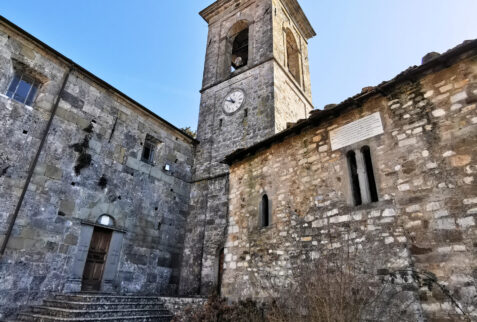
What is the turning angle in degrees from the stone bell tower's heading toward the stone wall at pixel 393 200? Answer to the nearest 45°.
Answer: approximately 90° to its left

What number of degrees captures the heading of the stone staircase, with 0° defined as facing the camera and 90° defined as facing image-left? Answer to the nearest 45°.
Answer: approximately 0°
